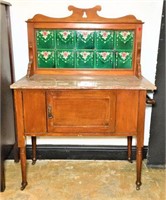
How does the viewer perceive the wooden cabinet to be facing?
facing the viewer
